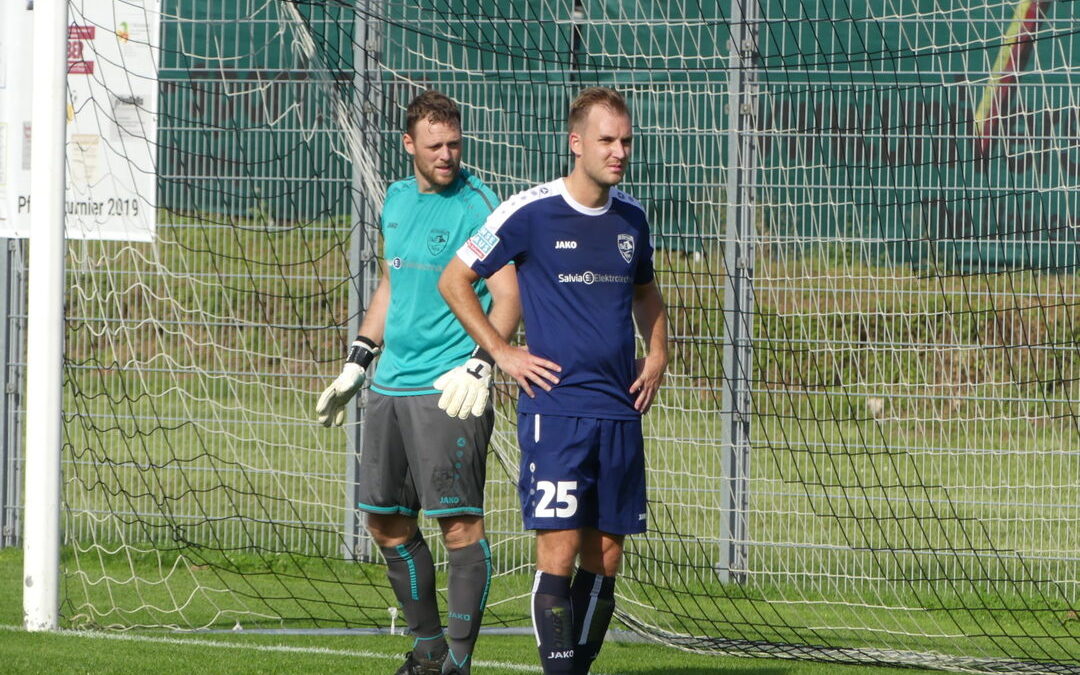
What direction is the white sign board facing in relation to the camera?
toward the camera

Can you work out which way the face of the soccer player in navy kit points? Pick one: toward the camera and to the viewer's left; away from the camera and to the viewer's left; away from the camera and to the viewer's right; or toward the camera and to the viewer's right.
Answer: toward the camera and to the viewer's right

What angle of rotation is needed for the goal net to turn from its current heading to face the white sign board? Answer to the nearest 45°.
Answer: approximately 90° to its right

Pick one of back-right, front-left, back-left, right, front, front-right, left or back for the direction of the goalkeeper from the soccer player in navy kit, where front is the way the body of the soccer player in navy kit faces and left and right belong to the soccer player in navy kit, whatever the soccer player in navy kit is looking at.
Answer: back

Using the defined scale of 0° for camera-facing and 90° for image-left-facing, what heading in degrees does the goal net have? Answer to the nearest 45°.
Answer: approximately 0°

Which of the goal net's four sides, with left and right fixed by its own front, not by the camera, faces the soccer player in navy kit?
front

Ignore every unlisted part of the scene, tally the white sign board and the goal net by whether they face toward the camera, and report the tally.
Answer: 2

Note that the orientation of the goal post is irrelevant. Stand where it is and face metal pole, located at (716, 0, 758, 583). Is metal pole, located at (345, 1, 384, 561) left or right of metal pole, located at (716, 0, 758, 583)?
left

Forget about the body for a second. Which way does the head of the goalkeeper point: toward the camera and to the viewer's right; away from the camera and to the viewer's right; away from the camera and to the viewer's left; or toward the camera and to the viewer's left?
toward the camera and to the viewer's right

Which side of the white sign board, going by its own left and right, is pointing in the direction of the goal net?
left
